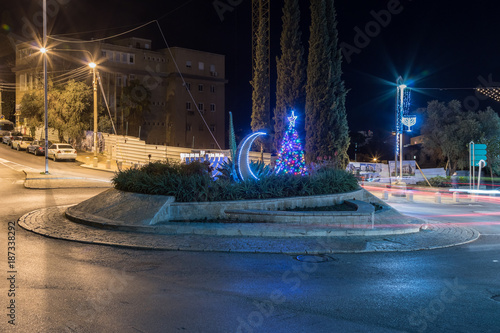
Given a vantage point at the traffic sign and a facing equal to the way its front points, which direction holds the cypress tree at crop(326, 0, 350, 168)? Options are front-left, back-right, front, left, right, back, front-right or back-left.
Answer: right

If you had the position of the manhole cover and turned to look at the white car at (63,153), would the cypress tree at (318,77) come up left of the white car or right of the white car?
right

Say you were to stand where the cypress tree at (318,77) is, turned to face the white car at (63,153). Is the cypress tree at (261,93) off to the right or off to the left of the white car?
right

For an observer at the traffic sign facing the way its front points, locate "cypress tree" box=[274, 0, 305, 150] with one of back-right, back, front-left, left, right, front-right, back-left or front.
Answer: right

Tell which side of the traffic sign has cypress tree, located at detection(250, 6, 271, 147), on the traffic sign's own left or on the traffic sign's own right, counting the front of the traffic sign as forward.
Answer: on the traffic sign's own right

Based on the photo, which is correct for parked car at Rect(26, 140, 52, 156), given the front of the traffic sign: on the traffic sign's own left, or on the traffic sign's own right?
on the traffic sign's own right

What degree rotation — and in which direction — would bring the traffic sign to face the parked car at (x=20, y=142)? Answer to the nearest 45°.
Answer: approximately 90° to its right

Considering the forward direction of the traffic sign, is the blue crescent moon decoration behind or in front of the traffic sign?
in front

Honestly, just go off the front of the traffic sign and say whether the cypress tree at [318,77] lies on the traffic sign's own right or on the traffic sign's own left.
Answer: on the traffic sign's own right

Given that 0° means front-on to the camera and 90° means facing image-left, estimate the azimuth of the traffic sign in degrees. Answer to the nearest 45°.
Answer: approximately 0°
